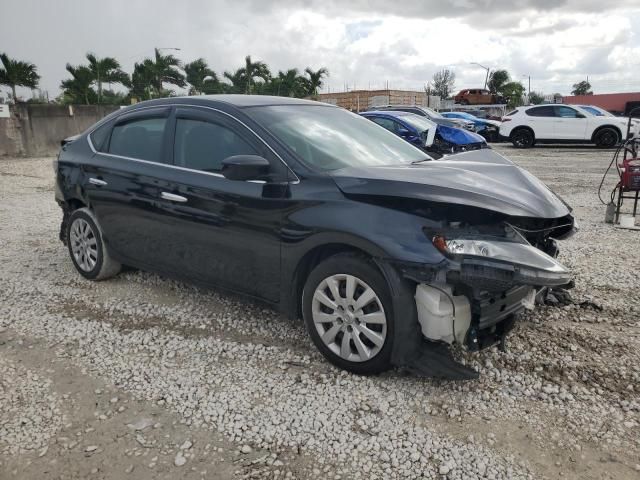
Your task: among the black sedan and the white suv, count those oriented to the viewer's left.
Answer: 0

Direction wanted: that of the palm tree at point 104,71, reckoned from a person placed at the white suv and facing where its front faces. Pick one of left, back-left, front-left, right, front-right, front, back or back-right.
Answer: back

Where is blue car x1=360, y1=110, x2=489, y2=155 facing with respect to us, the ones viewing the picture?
facing the viewer and to the right of the viewer

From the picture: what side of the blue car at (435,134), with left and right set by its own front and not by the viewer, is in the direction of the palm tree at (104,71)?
back

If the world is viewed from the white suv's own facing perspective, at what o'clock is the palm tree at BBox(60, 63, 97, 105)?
The palm tree is roughly at 6 o'clock from the white suv.

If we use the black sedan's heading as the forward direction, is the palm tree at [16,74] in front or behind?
behind

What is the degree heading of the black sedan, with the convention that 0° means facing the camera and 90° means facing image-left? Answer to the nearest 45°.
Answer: approximately 315°

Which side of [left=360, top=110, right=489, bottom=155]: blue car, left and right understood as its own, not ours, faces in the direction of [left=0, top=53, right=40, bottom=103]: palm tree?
back

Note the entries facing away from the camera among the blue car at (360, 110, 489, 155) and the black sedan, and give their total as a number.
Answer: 0

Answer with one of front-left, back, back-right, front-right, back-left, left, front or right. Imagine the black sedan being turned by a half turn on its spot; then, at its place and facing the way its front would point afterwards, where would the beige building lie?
front-right

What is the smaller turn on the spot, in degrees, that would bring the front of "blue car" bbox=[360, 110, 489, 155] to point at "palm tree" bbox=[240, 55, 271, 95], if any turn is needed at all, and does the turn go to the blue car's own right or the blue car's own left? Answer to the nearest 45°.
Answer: approximately 180°

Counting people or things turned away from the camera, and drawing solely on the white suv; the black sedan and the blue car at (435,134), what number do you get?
0

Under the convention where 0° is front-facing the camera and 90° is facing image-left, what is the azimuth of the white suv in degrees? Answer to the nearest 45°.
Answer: approximately 270°
